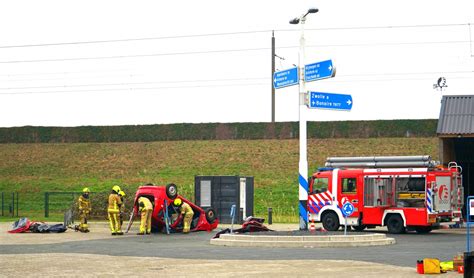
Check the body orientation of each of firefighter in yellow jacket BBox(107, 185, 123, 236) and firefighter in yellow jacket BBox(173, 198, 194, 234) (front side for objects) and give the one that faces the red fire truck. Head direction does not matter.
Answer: firefighter in yellow jacket BBox(107, 185, 123, 236)

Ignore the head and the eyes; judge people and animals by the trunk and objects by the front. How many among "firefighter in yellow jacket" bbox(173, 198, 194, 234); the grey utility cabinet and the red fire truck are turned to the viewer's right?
0

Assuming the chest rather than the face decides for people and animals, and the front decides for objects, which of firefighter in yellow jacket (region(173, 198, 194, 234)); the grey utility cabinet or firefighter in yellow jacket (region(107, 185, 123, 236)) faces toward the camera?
the grey utility cabinet

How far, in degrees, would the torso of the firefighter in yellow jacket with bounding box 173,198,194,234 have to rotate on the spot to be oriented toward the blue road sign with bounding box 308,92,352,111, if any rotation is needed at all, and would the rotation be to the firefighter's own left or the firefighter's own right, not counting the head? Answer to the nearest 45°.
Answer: approximately 135° to the firefighter's own left

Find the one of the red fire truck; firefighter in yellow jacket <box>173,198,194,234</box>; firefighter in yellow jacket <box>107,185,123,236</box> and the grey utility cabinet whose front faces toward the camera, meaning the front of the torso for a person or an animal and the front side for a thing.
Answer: the grey utility cabinet

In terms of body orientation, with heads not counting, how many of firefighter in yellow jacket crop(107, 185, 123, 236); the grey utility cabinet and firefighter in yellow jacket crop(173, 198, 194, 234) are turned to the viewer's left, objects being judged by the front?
1

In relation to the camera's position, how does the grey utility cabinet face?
facing the viewer

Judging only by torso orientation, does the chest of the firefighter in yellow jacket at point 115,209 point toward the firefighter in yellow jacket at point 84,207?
no

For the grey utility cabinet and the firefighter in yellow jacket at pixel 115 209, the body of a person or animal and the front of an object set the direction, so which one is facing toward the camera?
the grey utility cabinet

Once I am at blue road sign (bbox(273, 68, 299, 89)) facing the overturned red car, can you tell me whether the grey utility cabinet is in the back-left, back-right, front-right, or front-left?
front-right

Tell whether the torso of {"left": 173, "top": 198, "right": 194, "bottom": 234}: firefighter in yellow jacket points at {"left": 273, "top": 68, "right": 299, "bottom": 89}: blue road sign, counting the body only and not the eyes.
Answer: no

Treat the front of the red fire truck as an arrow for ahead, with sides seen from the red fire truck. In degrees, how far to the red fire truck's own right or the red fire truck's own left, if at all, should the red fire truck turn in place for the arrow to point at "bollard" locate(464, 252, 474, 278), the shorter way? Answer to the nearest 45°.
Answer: approximately 135° to the red fire truck's own left

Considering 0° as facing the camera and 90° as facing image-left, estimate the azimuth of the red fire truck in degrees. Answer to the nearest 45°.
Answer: approximately 135°

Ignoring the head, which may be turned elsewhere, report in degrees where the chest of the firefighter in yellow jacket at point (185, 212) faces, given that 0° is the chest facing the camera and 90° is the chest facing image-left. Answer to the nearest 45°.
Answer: approximately 90°
